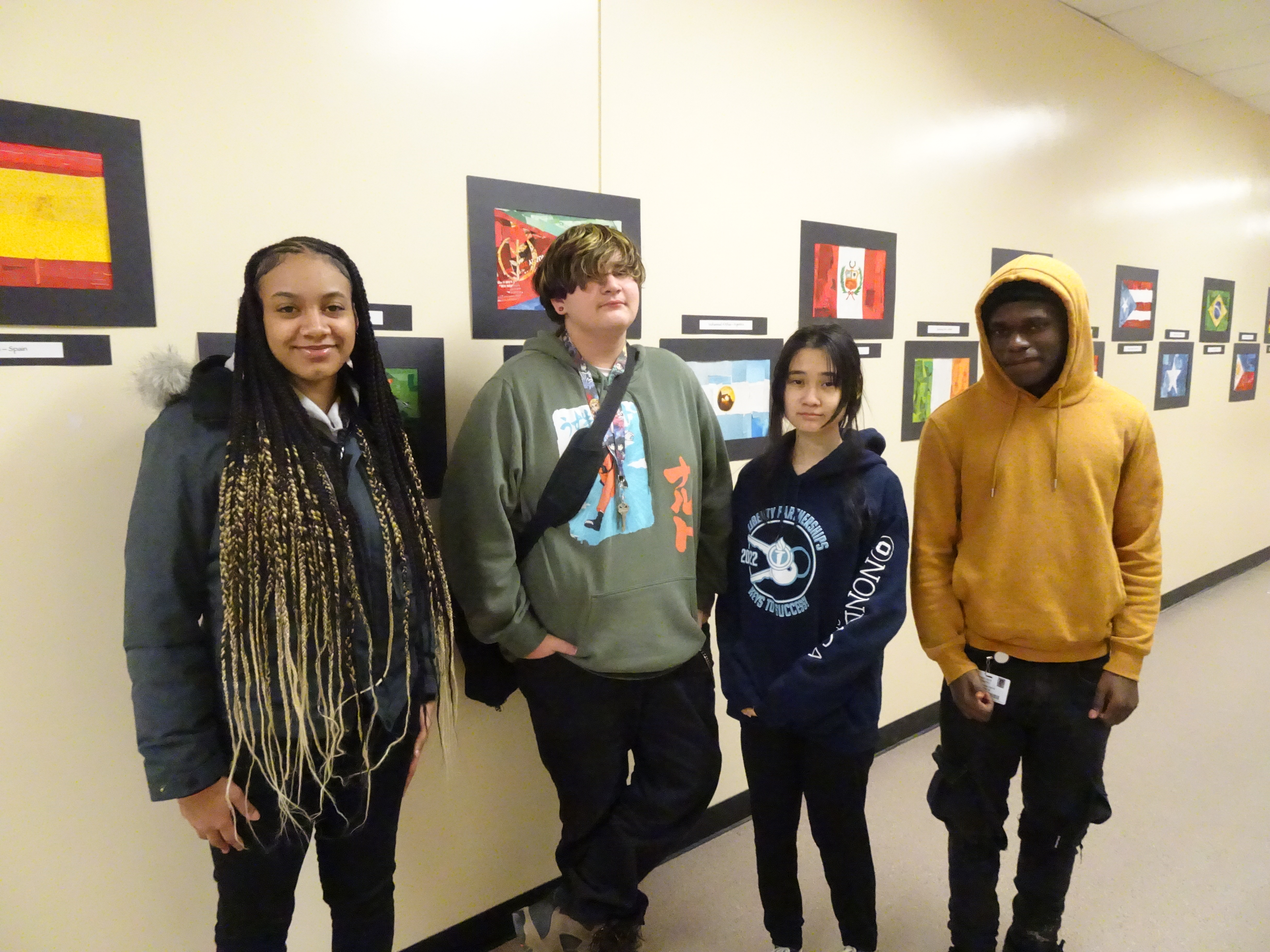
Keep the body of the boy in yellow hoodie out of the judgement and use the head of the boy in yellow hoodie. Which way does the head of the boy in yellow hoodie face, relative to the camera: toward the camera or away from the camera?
toward the camera

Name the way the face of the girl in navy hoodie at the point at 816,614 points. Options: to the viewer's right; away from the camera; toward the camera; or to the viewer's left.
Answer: toward the camera

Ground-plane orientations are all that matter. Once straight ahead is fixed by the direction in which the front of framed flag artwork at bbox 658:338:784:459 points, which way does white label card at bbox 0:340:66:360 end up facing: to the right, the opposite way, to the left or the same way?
the same way

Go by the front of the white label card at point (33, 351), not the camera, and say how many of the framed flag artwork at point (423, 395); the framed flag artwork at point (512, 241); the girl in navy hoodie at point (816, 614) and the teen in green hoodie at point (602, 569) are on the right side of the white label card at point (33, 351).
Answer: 0

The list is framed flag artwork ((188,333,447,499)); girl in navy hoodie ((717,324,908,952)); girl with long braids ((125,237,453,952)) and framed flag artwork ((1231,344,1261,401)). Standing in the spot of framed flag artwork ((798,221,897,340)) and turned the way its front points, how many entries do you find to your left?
1

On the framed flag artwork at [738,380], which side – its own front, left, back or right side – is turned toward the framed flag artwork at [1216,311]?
left

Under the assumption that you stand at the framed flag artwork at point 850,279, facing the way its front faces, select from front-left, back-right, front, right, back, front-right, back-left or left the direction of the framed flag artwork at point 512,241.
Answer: right

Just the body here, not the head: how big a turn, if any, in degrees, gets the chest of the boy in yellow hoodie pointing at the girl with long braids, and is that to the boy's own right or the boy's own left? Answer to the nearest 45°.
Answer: approximately 45° to the boy's own right

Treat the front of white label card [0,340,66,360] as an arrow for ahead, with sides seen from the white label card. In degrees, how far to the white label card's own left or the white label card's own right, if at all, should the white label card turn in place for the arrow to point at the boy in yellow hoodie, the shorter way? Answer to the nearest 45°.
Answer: approximately 45° to the white label card's own left

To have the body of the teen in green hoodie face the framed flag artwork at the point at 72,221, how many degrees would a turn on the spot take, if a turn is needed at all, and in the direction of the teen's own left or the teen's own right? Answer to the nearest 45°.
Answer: approximately 135° to the teen's own right

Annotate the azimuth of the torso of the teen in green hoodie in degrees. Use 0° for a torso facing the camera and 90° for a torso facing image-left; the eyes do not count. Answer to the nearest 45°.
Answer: approximately 315°

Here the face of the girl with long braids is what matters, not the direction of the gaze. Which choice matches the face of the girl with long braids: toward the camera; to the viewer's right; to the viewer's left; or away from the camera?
toward the camera

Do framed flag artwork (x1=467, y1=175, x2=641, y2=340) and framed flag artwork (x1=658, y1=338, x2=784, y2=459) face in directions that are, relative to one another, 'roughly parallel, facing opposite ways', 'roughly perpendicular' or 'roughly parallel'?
roughly parallel

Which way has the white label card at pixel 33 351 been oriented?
toward the camera

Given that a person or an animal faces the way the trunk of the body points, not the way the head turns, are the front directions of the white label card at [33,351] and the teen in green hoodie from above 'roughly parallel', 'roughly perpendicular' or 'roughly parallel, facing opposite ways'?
roughly parallel

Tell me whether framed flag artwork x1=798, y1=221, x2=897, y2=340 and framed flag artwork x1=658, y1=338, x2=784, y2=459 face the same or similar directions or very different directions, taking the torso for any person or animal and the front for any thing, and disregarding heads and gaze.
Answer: same or similar directions

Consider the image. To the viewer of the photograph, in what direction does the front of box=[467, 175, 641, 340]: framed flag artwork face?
facing the viewer and to the right of the viewer
